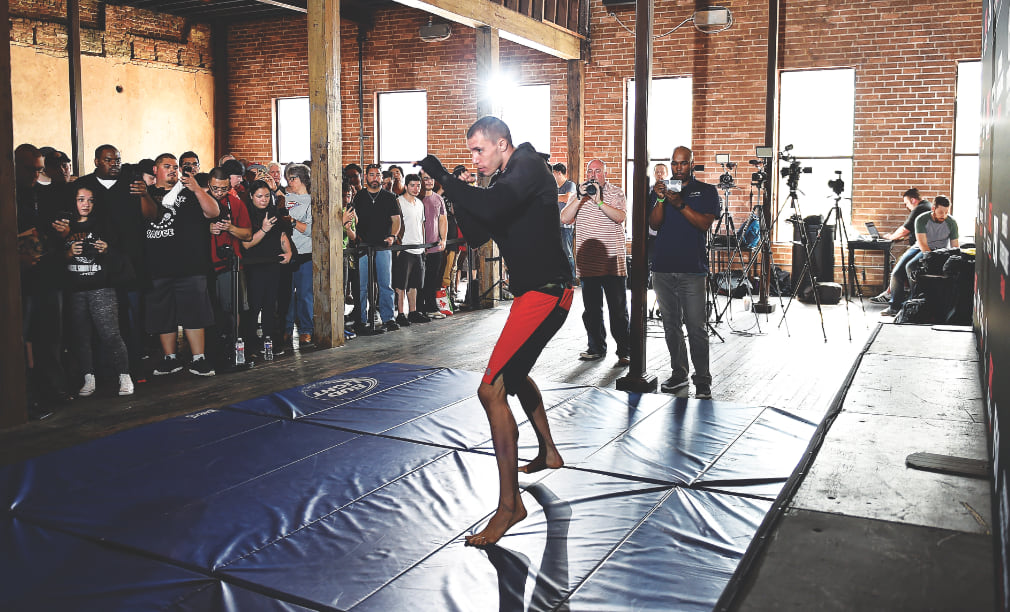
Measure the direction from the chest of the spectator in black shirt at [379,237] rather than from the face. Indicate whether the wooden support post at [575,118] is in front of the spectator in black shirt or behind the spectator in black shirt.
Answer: behind

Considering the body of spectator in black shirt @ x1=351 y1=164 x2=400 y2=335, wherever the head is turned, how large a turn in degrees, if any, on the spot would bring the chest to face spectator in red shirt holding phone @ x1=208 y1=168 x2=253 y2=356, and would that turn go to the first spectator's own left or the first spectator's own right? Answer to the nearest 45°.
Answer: approximately 45° to the first spectator's own right

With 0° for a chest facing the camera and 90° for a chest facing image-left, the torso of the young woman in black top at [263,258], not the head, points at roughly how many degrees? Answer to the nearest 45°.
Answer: approximately 0°

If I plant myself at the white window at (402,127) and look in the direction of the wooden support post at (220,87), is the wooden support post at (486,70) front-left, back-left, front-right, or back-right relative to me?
back-left

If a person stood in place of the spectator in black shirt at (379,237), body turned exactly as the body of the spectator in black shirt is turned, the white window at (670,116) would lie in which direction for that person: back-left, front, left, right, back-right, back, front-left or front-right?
back-left

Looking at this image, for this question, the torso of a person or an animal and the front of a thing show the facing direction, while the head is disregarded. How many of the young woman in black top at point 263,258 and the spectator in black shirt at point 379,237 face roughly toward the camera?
2

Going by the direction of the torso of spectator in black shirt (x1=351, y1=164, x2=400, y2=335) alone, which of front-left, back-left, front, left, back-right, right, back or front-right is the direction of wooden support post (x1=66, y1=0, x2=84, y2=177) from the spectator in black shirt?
back-right

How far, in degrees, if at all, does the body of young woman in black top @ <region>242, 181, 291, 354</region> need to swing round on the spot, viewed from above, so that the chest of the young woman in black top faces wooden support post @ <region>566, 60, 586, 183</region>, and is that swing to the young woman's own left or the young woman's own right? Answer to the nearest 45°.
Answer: approximately 135° to the young woman's own left

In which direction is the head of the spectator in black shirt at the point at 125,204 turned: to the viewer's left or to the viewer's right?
to the viewer's right

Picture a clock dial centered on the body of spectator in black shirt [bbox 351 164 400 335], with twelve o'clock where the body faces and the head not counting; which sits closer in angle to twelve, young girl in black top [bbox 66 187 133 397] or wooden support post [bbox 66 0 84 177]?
the young girl in black top
